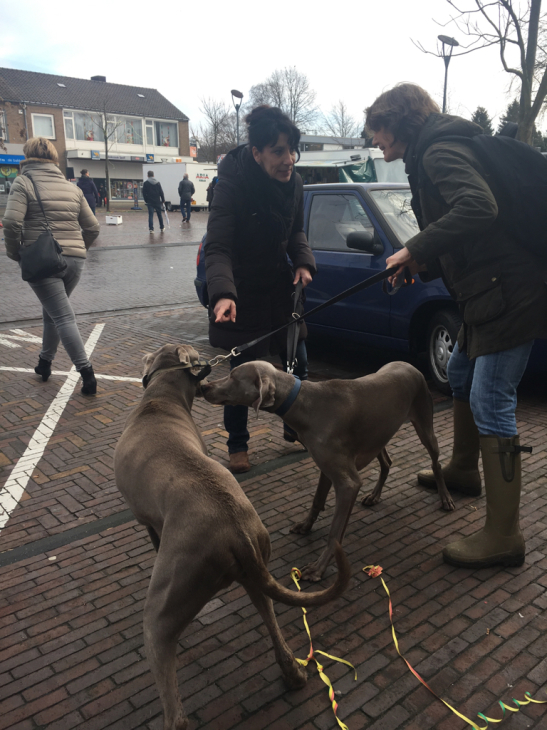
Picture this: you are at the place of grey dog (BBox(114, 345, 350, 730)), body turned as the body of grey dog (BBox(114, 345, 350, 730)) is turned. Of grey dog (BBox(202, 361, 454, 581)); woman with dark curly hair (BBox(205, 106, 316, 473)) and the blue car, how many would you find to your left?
0

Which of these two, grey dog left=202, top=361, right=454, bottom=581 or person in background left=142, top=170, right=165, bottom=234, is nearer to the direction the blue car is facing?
the grey dog

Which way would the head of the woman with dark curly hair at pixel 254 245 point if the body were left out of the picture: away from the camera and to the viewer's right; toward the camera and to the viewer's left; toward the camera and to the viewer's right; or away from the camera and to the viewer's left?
toward the camera and to the viewer's right

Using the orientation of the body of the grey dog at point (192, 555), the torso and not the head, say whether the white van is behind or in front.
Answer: in front

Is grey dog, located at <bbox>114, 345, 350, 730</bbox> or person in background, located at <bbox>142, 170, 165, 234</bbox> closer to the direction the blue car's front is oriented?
the grey dog

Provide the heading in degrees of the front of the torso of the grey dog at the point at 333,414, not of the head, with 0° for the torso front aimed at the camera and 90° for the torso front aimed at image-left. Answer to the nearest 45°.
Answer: approximately 45°

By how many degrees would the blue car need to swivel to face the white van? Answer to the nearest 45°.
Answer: approximately 135° to its left

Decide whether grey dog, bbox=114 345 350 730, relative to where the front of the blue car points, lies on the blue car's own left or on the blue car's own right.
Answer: on the blue car's own right

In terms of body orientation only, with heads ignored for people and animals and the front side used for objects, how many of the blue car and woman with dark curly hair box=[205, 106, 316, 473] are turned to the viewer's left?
0

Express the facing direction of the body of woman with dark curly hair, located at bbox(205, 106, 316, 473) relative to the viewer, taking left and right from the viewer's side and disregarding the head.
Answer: facing the viewer and to the right of the viewer

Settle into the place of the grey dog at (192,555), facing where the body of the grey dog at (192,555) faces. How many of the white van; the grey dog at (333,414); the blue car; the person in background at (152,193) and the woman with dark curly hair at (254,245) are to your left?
0

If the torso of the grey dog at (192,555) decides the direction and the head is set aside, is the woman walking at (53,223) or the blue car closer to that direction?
the woman walking

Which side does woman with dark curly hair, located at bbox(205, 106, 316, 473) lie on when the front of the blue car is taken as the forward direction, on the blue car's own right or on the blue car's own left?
on the blue car's own right

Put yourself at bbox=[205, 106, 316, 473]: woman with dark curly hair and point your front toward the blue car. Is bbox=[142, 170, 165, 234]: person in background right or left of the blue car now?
left

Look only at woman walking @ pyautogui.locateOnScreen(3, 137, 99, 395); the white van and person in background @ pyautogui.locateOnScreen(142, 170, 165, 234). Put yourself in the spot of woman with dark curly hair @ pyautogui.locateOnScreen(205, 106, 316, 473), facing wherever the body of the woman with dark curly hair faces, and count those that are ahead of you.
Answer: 0

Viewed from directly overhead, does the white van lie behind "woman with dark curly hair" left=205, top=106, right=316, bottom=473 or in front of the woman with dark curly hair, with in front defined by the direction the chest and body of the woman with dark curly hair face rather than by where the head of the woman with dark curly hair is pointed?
behind

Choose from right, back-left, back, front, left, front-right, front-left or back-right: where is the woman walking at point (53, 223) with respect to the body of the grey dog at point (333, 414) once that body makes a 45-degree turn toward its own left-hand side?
back-right

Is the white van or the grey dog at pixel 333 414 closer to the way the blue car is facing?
the grey dog

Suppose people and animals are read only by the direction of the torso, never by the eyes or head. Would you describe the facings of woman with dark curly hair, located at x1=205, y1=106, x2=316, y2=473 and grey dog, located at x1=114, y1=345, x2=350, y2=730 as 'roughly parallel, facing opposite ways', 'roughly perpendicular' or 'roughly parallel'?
roughly parallel, facing opposite ways
